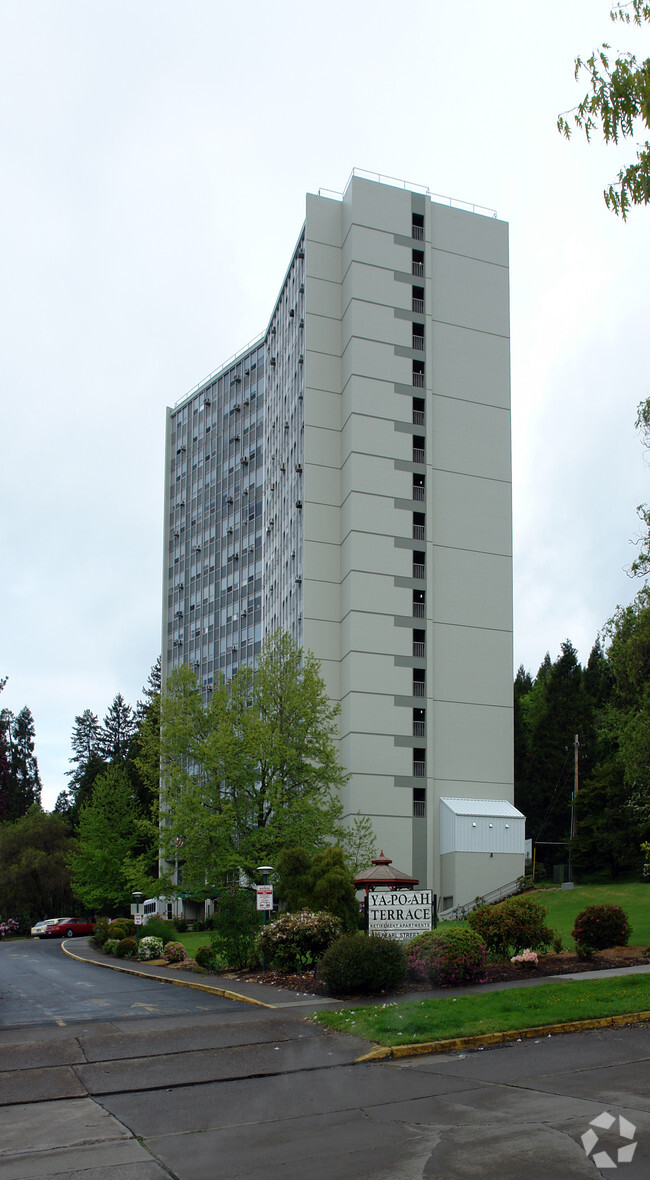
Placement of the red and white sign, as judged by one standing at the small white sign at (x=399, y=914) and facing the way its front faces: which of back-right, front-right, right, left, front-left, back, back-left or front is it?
back-right

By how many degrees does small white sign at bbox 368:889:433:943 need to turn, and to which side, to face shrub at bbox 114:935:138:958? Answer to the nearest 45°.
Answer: approximately 135° to its right

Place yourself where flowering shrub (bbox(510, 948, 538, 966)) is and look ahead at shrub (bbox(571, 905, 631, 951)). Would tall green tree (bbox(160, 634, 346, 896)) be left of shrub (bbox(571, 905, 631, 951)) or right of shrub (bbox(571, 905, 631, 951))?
left

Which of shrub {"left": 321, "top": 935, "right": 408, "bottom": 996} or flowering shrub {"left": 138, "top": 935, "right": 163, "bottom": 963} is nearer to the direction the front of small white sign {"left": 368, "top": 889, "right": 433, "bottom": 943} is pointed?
the shrub

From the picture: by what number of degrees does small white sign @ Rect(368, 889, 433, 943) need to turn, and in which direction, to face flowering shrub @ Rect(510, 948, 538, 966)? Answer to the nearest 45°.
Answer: approximately 45° to its left

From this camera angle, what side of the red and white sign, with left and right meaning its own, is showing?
front

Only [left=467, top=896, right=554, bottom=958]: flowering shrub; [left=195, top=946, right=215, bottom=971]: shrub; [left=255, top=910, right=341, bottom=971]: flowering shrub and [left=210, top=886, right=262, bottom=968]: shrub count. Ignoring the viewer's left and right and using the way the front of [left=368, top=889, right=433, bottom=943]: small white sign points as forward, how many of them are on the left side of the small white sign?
1

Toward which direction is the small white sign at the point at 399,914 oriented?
toward the camera

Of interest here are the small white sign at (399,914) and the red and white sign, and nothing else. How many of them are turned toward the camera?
2

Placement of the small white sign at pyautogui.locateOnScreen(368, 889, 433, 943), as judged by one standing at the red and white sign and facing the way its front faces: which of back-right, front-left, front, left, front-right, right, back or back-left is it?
front-left
